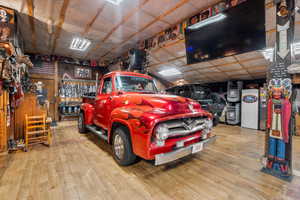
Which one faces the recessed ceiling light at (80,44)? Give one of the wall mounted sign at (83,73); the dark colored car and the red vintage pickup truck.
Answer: the wall mounted sign

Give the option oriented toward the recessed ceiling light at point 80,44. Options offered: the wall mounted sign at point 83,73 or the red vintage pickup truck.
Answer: the wall mounted sign

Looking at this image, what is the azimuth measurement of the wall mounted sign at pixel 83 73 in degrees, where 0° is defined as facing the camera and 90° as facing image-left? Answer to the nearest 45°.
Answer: approximately 0°

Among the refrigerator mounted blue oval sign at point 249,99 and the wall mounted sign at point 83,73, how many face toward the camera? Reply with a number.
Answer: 2

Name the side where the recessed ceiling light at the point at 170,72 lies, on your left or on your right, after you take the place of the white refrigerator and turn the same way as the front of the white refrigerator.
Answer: on your right

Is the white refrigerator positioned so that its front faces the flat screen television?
yes

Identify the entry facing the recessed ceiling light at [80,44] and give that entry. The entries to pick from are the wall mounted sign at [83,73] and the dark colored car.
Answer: the wall mounted sign

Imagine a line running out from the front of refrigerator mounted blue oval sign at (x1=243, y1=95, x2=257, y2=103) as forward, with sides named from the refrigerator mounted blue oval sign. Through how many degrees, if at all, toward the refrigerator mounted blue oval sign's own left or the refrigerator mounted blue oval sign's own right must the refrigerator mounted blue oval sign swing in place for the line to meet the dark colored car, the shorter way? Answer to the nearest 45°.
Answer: approximately 45° to the refrigerator mounted blue oval sign's own right

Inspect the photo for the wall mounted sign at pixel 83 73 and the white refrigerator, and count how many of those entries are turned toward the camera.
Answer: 2

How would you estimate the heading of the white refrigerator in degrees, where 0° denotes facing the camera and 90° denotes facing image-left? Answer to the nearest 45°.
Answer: approximately 0°
